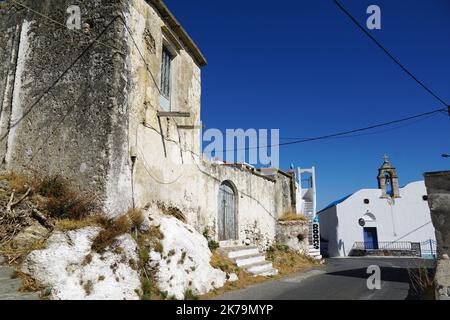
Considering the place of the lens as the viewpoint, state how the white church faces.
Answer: facing the viewer

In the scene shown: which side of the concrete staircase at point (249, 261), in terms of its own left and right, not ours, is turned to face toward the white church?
left

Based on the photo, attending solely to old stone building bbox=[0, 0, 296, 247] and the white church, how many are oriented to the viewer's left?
0

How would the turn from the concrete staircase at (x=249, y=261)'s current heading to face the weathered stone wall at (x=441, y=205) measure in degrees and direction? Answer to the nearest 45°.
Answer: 0° — it already faces it

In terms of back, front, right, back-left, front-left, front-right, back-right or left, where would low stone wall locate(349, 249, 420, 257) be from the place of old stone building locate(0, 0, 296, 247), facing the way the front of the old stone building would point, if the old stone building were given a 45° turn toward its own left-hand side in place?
front-left

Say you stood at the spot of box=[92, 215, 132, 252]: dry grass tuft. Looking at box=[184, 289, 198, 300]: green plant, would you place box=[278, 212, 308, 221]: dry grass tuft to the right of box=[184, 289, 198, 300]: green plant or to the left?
left

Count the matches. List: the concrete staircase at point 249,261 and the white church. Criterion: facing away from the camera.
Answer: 0

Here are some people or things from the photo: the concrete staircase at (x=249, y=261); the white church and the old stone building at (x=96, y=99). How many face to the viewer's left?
0

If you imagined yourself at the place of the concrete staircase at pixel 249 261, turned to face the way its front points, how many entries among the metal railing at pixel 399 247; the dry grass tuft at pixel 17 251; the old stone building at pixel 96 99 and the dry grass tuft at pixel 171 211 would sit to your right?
3

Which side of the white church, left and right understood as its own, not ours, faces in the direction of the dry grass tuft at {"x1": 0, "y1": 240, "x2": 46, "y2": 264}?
front

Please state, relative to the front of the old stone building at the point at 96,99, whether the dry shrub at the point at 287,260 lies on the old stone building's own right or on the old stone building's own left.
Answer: on the old stone building's own left

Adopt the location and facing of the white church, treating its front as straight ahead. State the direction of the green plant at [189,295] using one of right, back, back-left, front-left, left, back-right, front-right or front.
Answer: front

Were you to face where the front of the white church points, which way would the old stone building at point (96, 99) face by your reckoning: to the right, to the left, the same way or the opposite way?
to the left

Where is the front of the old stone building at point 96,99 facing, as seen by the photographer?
facing the viewer and to the right of the viewer
